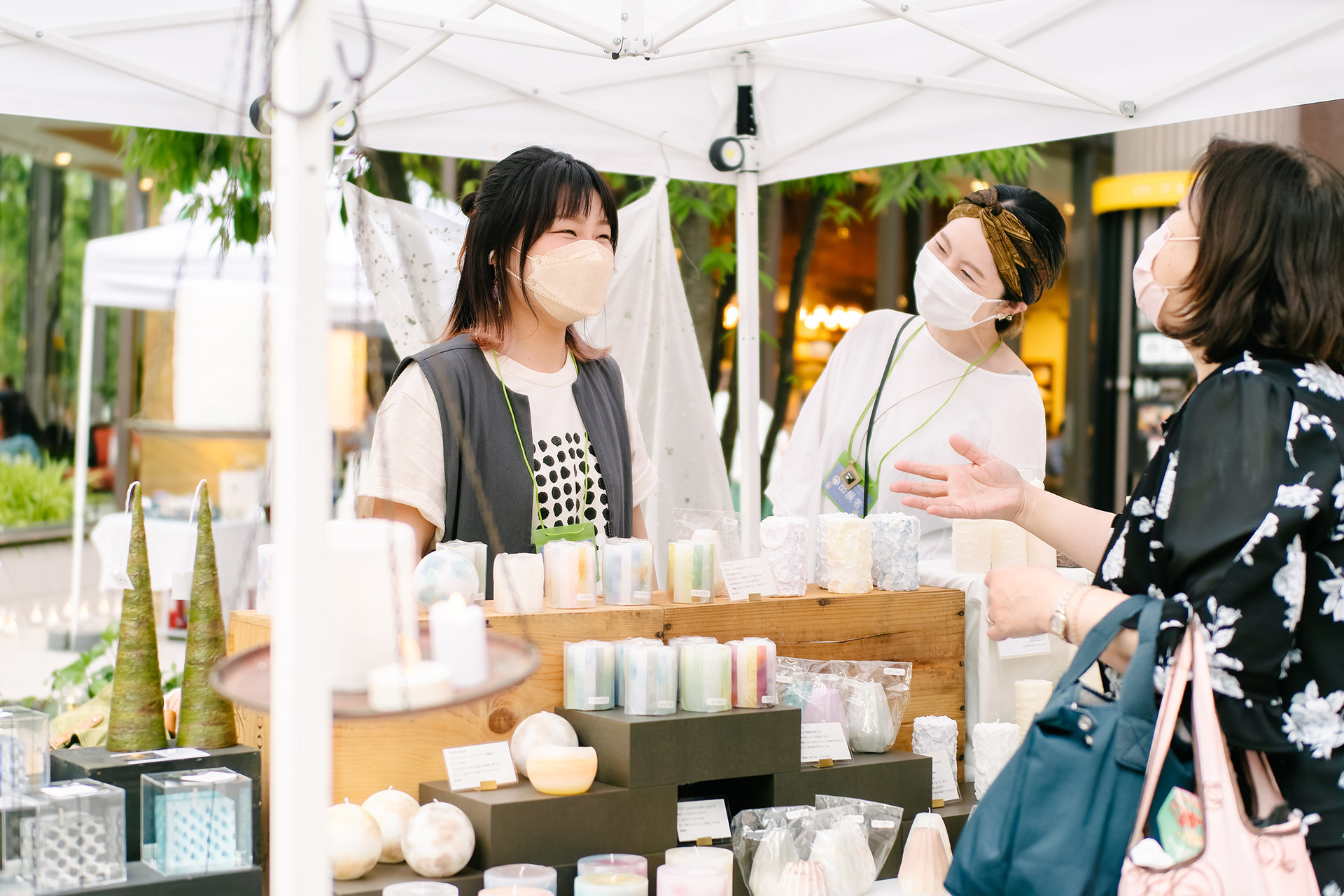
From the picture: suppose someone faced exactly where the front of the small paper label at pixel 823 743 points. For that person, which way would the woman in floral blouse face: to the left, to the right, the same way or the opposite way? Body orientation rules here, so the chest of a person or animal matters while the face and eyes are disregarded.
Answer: to the right

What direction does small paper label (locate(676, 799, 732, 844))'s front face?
toward the camera

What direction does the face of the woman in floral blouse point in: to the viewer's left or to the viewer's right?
to the viewer's left

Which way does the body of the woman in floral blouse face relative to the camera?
to the viewer's left

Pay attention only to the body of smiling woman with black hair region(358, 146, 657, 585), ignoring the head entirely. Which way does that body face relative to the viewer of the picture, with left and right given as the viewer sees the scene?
facing the viewer and to the right of the viewer

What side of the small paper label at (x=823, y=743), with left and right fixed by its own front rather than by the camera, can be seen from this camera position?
front

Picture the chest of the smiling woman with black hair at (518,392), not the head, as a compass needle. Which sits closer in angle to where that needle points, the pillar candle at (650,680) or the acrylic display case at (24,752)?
the pillar candle
